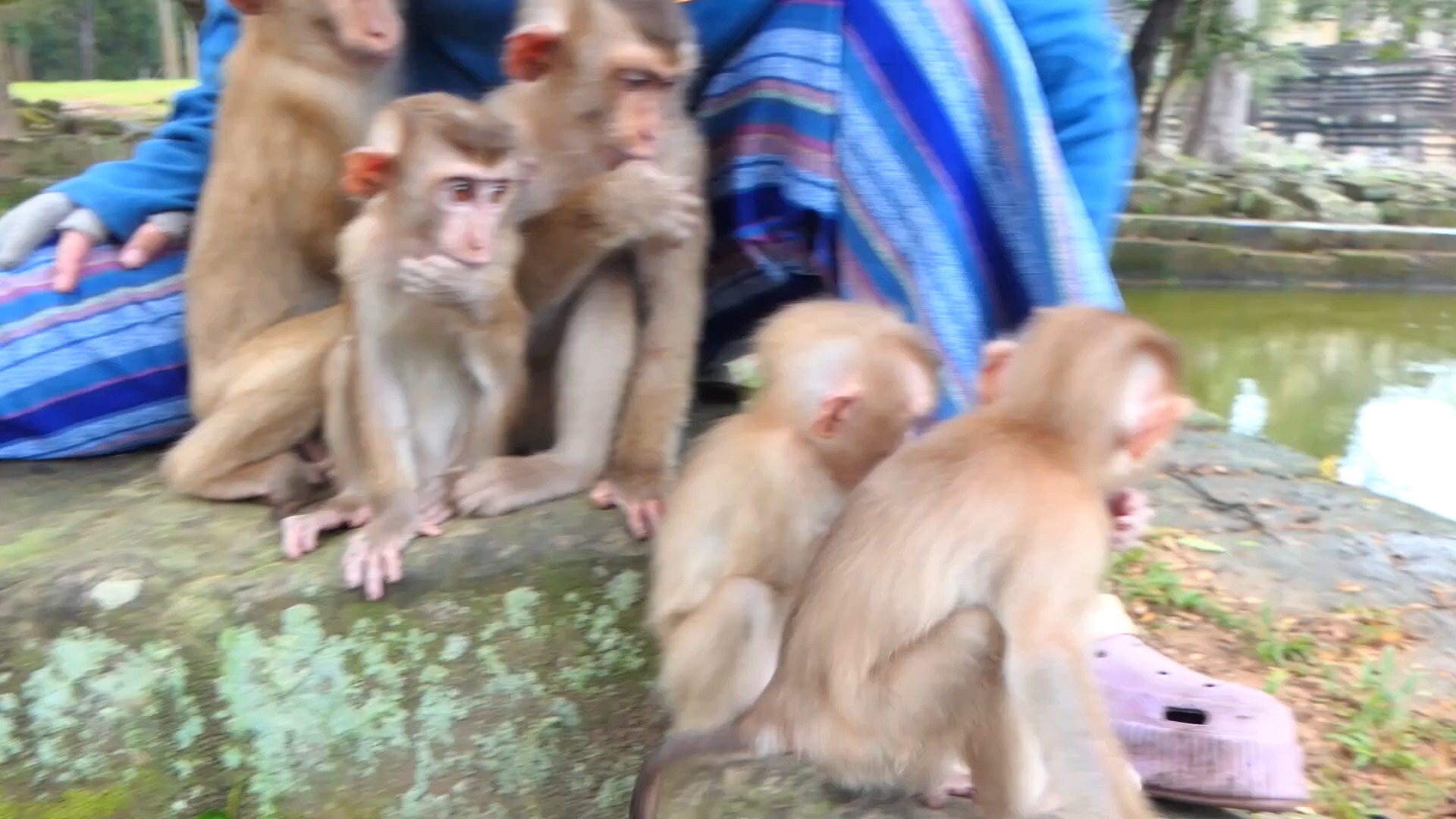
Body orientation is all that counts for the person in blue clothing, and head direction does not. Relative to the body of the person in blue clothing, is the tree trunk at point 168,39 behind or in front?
behind

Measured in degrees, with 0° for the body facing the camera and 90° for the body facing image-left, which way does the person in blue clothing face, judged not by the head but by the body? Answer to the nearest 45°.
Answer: approximately 0°

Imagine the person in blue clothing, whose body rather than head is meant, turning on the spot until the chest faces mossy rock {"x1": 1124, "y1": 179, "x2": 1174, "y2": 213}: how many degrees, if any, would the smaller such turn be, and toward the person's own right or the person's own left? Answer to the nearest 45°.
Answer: approximately 135° to the person's own left

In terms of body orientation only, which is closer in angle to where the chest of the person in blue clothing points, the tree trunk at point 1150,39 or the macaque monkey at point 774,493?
the macaque monkey

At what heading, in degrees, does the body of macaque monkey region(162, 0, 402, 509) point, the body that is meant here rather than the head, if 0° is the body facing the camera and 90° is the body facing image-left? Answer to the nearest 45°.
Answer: approximately 270°

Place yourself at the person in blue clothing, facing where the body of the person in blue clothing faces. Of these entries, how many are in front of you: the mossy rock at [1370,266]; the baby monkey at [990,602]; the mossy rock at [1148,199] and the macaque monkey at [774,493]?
2

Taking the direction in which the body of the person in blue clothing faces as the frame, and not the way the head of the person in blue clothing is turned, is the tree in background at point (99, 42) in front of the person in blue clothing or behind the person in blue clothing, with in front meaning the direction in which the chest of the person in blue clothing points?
behind

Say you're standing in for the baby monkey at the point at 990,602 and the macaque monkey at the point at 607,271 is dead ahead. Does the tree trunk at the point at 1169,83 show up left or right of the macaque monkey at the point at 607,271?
right

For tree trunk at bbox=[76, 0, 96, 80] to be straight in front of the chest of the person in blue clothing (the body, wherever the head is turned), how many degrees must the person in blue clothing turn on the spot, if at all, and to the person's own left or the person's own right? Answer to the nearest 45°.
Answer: approximately 135° to the person's own right

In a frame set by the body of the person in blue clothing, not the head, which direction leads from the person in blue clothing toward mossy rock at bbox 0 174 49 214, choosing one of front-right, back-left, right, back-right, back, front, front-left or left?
back-right
